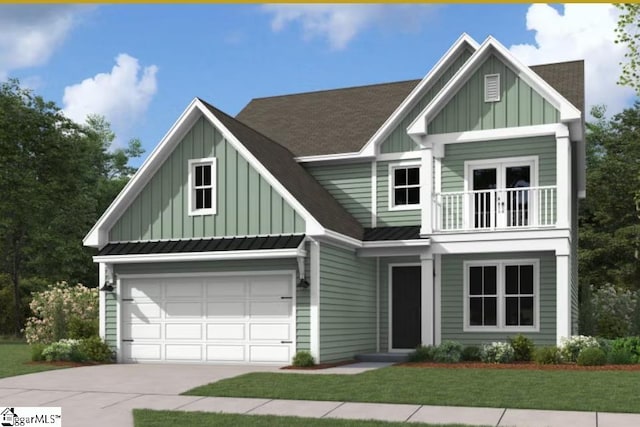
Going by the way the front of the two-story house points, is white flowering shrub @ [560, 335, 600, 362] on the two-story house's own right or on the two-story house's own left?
on the two-story house's own left

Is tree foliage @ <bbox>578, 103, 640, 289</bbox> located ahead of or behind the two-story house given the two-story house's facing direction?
behind

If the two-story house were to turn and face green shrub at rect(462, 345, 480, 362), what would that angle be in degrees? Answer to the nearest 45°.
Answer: approximately 90° to its left

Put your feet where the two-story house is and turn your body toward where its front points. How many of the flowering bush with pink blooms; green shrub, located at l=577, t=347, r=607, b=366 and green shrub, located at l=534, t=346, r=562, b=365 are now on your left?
2

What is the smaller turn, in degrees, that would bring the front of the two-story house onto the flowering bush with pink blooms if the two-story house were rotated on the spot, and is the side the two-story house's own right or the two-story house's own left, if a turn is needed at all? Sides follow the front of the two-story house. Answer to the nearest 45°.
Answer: approximately 90° to the two-story house's own right

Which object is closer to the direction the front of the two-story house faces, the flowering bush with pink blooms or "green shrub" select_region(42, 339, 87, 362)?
the green shrub

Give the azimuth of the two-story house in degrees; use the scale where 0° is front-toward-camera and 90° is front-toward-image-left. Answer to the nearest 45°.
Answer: approximately 45°

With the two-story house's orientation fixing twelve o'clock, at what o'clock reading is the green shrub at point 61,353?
The green shrub is roughly at 1 o'clock from the two-story house.
